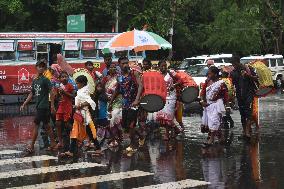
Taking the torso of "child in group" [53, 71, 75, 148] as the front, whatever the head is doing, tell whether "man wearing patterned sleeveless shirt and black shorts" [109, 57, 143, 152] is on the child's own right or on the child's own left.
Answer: on the child's own left

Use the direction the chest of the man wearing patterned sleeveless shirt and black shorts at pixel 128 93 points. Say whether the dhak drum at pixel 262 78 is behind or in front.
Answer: behind

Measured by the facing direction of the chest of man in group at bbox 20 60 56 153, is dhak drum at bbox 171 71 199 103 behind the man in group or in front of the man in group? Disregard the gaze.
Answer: behind

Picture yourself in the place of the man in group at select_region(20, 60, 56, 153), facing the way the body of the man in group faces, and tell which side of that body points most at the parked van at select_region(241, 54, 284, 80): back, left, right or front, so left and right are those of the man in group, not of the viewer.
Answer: back

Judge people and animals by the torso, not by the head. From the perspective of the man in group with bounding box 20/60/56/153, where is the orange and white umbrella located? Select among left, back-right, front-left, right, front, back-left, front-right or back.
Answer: back

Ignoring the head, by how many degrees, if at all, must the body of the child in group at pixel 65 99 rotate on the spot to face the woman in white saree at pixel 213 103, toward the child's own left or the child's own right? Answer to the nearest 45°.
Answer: approximately 135° to the child's own left

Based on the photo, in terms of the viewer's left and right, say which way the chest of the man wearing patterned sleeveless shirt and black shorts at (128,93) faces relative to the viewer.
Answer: facing the viewer and to the left of the viewer
